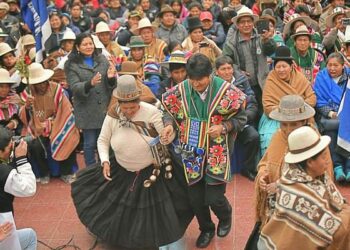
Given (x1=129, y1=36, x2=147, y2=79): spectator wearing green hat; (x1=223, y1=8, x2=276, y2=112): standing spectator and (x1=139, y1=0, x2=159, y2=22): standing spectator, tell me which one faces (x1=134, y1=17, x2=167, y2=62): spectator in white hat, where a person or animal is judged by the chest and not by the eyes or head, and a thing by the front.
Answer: (x1=139, y1=0, x2=159, y2=22): standing spectator

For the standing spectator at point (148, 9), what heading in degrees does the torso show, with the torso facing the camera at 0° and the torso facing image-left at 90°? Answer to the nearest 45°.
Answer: approximately 0°

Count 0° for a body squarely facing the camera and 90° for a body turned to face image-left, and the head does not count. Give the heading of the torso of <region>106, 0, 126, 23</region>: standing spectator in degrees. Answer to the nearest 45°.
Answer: approximately 0°

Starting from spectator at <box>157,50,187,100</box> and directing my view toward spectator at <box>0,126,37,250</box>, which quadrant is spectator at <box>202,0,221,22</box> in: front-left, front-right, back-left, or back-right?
back-right

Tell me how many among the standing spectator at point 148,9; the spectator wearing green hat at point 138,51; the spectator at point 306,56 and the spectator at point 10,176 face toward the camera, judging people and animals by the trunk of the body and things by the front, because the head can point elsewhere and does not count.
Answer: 3

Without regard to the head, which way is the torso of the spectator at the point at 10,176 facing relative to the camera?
to the viewer's right

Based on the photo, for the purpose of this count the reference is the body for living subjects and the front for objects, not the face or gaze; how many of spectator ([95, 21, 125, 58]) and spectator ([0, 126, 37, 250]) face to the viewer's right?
1

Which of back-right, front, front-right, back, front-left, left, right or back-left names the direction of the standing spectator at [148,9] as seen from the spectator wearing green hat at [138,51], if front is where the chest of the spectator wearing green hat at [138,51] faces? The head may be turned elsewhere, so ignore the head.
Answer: back

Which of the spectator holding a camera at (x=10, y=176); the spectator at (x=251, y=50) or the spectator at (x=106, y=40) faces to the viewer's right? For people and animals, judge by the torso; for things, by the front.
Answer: the spectator holding a camera at (x=10, y=176)

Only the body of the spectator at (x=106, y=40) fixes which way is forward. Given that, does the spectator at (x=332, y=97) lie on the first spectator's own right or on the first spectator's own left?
on the first spectator's own left
